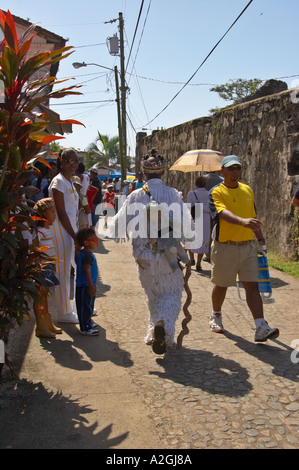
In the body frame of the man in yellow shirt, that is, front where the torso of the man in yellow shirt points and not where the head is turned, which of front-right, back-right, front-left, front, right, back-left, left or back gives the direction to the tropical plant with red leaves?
right

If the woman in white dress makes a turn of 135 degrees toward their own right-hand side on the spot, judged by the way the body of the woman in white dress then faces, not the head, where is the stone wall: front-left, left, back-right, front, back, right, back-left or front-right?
back-right

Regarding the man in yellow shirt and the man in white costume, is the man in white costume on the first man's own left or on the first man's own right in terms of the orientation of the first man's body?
on the first man's own right

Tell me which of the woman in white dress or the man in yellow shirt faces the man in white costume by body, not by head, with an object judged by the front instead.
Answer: the woman in white dress

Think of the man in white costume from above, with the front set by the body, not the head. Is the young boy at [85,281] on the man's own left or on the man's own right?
on the man's own left

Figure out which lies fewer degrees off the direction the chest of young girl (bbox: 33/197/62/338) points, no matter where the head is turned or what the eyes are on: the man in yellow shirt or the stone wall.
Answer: the man in yellow shirt

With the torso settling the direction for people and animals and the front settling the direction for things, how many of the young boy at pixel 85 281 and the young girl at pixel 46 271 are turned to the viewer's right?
2

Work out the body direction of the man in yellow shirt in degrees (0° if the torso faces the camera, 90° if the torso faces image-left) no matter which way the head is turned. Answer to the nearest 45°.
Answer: approximately 315°

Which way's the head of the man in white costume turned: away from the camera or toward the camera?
away from the camera

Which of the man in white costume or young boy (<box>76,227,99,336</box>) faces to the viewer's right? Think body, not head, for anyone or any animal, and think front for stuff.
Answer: the young boy
